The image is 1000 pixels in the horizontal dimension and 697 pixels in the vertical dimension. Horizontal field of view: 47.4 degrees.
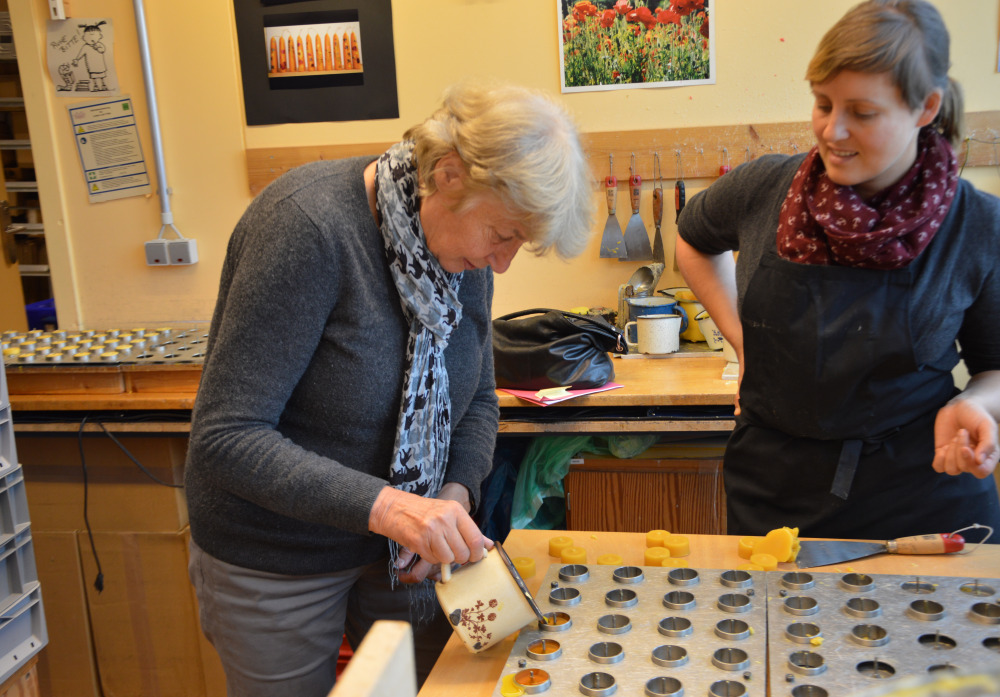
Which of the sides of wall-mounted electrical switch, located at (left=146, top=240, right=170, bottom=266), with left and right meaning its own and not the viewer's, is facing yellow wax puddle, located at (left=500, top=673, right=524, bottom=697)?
front

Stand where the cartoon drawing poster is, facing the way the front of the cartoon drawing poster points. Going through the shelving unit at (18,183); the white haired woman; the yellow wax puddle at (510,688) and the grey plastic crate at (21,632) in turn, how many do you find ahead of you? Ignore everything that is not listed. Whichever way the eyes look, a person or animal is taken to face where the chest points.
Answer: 3

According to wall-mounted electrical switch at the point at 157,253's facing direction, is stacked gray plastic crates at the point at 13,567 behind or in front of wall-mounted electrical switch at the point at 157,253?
in front

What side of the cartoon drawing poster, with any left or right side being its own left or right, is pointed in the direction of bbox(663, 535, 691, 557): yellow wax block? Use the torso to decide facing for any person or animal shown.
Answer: front

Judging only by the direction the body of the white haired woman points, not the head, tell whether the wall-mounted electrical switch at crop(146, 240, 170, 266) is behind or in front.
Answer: behind

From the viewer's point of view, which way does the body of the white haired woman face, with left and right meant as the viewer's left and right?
facing the viewer and to the right of the viewer

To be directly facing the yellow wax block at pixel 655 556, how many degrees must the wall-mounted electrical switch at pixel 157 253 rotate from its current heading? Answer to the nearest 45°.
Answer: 0° — it already faces it

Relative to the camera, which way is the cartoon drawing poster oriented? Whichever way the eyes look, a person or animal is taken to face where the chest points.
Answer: toward the camera

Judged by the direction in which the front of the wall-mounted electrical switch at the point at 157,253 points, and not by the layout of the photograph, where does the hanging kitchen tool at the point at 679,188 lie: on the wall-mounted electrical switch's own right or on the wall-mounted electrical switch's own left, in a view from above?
on the wall-mounted electrical switch's own left

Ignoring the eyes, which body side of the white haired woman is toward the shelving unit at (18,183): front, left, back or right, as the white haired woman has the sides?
back

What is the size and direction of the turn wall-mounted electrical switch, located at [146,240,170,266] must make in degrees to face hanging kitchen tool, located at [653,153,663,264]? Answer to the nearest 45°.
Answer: approximately 45° to its left

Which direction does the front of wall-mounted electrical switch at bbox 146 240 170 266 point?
toward the camera

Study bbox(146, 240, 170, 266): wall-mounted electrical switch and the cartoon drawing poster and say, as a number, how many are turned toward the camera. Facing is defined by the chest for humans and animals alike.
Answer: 2
